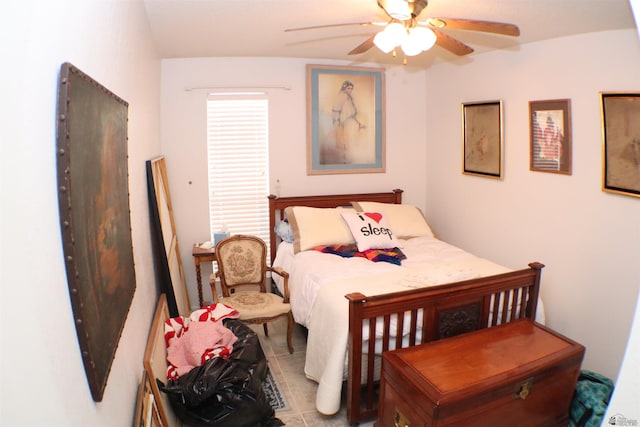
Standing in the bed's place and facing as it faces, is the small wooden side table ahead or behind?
behind

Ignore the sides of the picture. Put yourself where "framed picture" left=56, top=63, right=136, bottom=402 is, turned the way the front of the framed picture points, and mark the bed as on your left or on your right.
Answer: on your left

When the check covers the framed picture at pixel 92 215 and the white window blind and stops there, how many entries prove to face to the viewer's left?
0

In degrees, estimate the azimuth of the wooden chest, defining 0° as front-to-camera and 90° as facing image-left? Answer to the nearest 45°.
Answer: approximately 315°

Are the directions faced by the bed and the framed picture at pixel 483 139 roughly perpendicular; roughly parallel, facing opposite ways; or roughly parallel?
roughly perpendicular

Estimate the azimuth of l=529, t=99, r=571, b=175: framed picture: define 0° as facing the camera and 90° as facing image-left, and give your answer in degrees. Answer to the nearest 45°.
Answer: approximately 45°

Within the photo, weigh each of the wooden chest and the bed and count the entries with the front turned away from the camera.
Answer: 0

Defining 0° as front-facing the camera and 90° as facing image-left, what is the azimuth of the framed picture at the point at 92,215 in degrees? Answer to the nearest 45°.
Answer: approximately 315°

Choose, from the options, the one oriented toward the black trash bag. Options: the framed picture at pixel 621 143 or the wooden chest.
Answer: the framed picture
